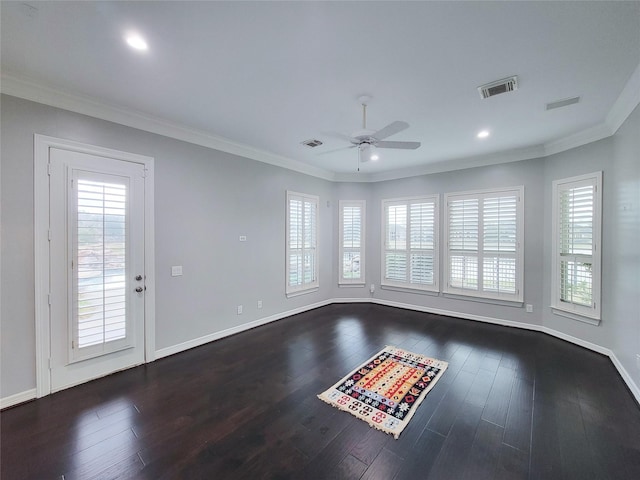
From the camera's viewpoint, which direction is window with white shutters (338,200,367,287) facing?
toward the camera

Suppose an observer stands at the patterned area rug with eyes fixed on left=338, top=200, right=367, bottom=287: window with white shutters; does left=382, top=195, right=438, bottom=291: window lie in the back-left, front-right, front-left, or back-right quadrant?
front-right

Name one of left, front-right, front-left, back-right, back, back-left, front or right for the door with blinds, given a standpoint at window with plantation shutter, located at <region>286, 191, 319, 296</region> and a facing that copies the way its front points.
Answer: right

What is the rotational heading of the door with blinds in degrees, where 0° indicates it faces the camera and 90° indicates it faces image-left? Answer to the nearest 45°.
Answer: approximately 315°

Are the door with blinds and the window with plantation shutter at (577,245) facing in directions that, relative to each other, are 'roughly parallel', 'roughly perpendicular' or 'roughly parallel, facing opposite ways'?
roughly parallel, facing opposite ways

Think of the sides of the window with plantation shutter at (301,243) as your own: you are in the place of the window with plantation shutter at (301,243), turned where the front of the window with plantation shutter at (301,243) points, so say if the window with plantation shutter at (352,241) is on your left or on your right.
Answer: on your left

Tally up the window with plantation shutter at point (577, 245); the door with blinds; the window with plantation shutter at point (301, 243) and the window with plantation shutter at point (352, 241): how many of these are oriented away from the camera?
0

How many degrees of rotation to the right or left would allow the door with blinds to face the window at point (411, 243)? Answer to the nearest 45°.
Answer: approximately 45° to its left

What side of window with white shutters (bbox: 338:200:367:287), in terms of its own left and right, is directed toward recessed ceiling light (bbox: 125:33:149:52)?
front

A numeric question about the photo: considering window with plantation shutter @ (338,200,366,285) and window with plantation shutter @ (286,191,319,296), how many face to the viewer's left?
0

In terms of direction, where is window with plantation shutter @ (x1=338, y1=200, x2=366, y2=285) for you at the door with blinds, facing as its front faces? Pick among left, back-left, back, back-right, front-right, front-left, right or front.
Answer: front-left

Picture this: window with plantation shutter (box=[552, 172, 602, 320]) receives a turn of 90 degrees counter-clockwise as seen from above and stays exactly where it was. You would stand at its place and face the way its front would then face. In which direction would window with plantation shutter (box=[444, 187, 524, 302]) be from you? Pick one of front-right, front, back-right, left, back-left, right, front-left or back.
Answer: back-right

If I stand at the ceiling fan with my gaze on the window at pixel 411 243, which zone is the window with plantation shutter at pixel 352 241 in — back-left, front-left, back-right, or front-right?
front-left

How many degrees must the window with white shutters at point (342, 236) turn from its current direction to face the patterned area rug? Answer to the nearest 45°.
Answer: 0° — it already faces it

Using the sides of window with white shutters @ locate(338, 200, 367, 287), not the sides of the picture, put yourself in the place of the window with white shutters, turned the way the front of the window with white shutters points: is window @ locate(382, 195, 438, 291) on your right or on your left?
on your left

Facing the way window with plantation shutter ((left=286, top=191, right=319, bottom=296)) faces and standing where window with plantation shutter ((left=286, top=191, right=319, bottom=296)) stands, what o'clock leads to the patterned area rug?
The patterned area rug is roughly at 1 o'clock from the window with plantation shutter.
